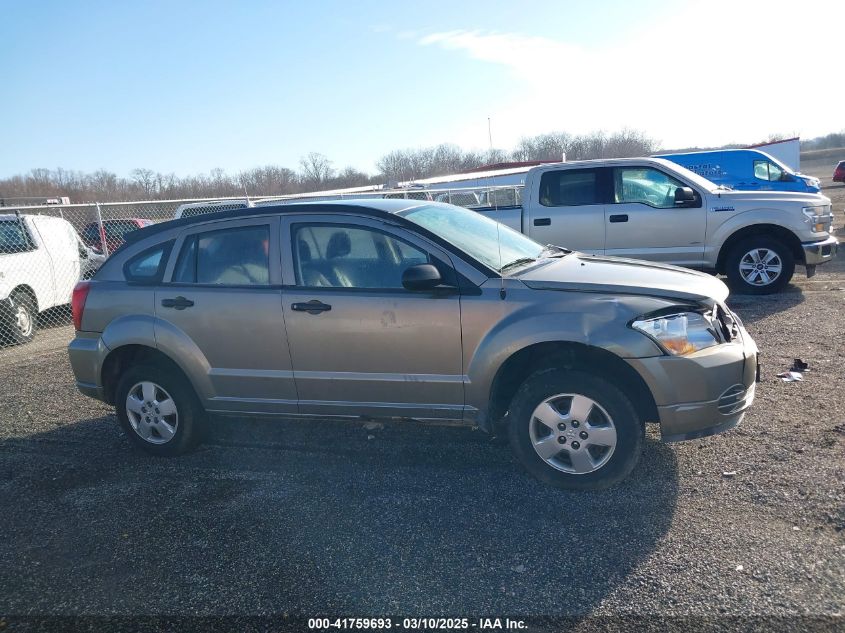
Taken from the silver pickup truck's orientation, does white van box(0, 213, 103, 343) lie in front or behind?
behind

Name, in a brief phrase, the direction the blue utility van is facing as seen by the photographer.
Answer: facing to the right of the viewer

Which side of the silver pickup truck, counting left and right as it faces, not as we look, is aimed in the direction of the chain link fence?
back

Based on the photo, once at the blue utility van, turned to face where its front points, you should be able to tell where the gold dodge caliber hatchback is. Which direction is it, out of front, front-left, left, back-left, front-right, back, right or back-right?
right

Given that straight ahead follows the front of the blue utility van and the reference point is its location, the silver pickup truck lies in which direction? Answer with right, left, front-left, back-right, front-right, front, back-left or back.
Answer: right

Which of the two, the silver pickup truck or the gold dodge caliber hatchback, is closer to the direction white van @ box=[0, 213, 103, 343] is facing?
the gold dodge caliber hatchback

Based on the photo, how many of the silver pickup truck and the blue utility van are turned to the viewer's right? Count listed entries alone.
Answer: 2

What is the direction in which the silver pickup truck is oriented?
to the viewer's right
